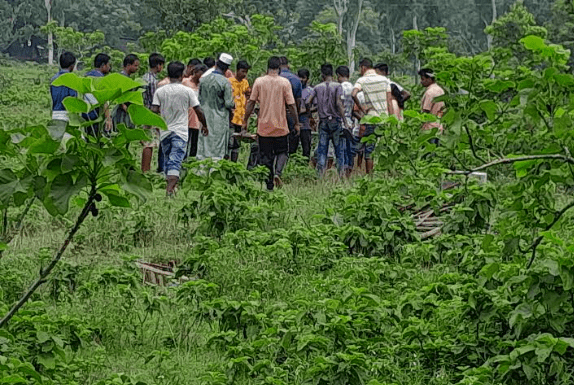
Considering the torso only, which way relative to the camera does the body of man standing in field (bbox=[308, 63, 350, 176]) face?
away from the camera

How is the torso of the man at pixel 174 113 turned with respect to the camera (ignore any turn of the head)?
away from the camera

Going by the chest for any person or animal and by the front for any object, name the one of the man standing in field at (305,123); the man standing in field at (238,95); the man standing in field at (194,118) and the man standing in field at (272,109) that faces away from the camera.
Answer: the man standing in field at (272,109)

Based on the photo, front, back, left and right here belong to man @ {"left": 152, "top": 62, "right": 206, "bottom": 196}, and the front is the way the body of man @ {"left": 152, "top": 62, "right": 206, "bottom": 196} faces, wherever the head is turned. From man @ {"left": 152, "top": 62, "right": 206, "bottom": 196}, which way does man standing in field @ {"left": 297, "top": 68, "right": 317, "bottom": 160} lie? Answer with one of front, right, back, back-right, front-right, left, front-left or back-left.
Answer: front-right

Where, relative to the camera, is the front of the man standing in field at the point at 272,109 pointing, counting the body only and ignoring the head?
away from the camera

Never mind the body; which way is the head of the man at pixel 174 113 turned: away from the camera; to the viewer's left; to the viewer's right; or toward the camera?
away from the camera

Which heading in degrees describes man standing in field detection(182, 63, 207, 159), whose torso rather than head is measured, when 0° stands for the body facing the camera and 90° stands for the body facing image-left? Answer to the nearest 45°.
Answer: approximately 270°
